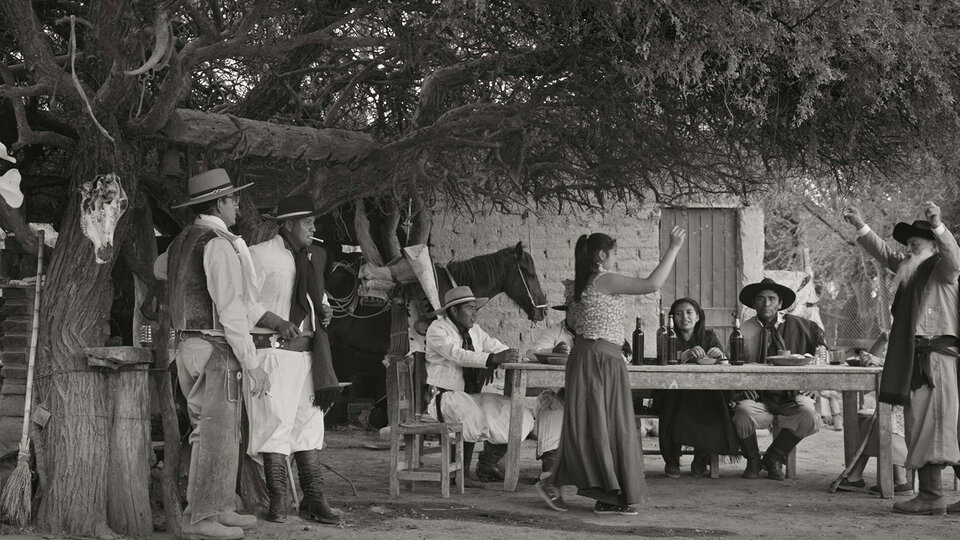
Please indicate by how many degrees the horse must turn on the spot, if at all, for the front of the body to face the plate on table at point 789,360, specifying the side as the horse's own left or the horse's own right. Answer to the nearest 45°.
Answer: approximately 45° to the horse's own right

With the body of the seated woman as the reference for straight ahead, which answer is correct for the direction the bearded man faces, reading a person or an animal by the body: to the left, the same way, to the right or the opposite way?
to the right

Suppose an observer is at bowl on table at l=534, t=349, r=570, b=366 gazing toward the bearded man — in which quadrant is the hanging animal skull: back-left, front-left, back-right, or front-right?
back-right

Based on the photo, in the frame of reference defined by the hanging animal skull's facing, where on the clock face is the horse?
The horse is roughly at 7 o'clock from the hanging animal skull.

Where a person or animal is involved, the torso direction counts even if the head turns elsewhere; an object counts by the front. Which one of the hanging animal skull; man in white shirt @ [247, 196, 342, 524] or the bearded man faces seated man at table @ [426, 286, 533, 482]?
the bearded man

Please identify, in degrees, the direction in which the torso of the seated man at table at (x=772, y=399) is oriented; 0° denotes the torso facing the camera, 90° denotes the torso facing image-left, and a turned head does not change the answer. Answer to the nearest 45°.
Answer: approximately 0°

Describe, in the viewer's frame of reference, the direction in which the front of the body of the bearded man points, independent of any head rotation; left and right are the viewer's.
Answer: facing to the left of the viewer

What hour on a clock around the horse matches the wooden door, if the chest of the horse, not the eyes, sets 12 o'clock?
The wooden door is roughly at 12 o'clock from the horse.

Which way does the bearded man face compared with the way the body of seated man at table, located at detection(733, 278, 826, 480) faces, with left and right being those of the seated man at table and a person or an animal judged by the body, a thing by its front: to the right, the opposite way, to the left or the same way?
to the right

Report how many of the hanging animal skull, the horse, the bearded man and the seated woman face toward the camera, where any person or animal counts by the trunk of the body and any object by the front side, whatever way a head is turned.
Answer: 2

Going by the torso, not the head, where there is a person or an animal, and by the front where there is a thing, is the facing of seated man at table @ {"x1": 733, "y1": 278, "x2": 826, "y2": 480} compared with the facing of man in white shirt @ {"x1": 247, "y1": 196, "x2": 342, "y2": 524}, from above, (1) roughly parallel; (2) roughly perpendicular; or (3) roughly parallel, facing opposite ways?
roughly perpendicular

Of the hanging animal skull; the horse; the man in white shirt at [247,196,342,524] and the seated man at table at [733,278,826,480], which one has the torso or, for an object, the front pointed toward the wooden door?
the horse

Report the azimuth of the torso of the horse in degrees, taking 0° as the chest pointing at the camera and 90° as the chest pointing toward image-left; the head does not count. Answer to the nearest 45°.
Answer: approximately 270°

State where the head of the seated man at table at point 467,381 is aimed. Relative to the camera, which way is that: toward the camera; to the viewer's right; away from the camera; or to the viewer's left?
to the viewer's right
